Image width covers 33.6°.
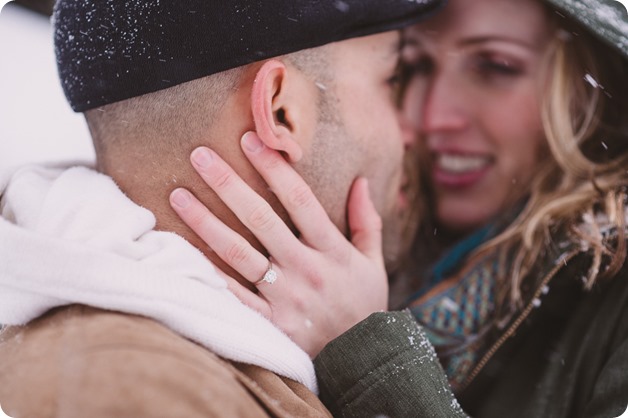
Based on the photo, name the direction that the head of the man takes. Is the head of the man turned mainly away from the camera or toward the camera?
away from the camera

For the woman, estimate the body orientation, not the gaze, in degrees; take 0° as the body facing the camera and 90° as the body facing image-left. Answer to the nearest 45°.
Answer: approximately 45°

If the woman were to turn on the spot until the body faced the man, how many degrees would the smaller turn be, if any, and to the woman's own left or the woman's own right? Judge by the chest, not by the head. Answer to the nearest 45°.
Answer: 0° — they already face them

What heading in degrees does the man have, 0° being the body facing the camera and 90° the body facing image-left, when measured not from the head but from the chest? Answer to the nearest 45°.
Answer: approximately 225°

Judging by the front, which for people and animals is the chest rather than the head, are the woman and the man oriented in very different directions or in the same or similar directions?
very different directions
